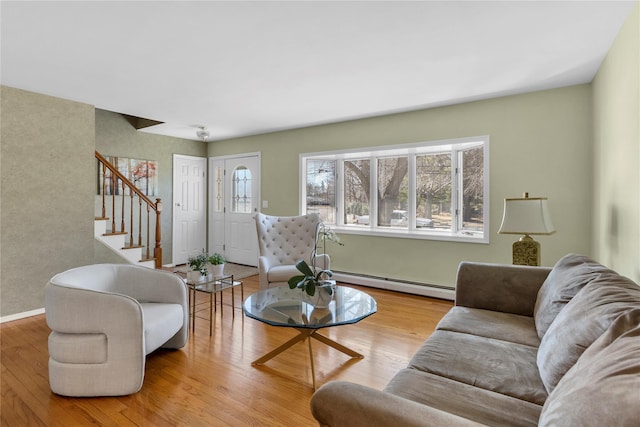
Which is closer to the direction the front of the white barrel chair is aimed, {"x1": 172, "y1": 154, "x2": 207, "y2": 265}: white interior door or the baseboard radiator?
the baseboard radiator

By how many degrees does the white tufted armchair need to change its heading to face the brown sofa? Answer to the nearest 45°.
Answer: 0° — it already faces it

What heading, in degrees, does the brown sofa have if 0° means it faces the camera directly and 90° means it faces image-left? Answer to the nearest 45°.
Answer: approximately 90°

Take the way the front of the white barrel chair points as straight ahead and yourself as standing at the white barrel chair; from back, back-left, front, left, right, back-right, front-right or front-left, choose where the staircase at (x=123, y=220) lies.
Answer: back-left

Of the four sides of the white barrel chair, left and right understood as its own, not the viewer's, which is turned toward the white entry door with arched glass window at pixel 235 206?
left

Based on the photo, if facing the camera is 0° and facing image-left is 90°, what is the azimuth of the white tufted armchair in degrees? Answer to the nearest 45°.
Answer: approximately 0°

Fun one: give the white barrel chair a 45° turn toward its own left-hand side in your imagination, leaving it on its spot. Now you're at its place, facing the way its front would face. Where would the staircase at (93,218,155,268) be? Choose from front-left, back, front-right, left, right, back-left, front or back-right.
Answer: left

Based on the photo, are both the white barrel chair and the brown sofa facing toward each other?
yes

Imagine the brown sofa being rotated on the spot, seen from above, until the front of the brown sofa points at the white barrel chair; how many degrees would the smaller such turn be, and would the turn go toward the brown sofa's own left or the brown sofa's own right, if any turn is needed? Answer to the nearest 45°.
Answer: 0° — it already faces it

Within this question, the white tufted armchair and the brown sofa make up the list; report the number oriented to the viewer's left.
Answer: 1

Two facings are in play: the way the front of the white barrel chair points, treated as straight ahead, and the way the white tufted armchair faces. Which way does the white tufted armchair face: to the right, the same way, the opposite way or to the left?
to the right

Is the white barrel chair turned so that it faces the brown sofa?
yes

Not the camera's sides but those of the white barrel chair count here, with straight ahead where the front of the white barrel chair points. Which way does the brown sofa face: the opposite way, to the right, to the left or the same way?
the opposite way
